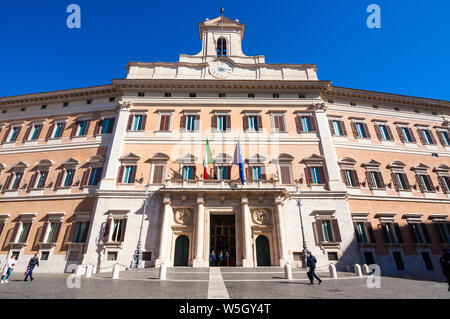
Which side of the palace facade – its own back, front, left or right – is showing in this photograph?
front
